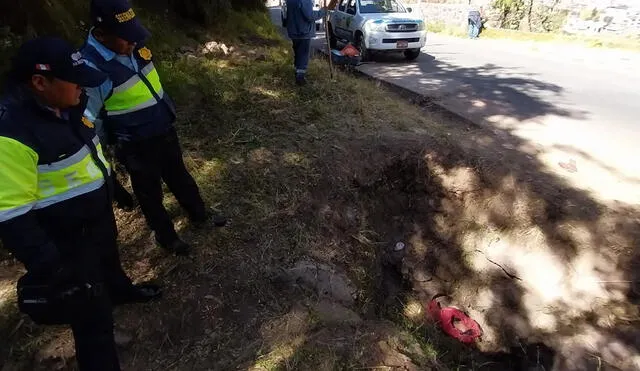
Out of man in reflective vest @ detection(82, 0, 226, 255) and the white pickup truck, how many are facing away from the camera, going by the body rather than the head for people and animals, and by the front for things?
0

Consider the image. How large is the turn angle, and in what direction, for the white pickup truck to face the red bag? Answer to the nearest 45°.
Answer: approximately 45° to its right

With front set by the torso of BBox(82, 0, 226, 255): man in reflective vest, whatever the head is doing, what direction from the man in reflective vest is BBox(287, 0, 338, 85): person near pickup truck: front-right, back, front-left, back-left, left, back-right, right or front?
left

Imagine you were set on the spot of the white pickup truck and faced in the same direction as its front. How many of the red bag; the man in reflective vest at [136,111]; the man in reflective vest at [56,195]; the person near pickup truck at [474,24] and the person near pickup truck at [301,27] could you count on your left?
1

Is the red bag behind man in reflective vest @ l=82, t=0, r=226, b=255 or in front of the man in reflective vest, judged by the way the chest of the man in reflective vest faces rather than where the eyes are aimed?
in front

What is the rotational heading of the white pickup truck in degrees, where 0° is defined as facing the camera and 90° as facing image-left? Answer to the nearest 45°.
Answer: approximately 315°

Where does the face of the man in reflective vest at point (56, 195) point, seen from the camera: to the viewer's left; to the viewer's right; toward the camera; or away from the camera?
to the viewer's right

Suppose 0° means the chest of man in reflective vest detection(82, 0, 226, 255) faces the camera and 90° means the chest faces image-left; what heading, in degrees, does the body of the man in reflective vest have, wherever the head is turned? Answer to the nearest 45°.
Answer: approximately 315°

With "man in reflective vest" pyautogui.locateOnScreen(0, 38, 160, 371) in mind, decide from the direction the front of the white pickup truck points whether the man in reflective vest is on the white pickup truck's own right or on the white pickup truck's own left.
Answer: on the white pickup truck's own right

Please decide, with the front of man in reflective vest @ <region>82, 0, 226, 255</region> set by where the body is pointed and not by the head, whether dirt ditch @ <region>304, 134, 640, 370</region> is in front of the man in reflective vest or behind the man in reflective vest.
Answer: in front

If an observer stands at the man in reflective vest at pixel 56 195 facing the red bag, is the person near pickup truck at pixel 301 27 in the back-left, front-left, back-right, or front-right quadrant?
front-left

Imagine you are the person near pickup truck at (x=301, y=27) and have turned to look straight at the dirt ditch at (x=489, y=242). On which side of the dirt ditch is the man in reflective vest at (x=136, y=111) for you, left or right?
right
